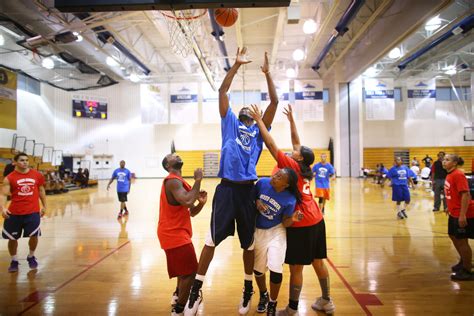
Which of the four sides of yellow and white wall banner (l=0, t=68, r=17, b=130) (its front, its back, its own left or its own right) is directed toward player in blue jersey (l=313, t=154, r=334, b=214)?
front

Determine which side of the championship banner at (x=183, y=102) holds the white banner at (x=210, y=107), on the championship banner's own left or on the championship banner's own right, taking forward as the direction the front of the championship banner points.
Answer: on the championship banner's own left

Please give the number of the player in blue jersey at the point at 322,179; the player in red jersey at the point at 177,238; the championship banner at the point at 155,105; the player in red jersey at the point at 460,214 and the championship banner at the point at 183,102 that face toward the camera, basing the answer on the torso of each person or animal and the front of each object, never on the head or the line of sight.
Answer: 3

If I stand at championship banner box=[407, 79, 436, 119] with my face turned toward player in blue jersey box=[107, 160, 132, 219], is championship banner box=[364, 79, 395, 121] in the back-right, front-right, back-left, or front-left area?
front-right

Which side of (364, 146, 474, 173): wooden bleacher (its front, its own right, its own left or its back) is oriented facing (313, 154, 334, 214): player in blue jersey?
front

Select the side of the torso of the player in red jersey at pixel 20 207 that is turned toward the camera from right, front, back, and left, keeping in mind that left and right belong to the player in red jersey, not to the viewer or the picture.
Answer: front

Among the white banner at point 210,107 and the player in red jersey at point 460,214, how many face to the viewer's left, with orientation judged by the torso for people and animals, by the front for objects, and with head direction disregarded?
1

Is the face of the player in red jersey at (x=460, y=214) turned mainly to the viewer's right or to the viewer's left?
to the viewer's left

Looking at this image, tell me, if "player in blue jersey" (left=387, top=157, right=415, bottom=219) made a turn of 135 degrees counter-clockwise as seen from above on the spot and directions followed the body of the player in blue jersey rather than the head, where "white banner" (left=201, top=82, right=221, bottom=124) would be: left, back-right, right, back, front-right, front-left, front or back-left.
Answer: left

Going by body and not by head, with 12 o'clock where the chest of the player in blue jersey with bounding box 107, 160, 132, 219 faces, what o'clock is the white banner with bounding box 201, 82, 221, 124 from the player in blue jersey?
The white banner is roughly at 7 o'clock from the player in blue jersey.

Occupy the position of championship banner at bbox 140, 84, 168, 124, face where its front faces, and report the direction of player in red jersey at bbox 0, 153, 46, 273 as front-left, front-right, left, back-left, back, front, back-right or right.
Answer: front

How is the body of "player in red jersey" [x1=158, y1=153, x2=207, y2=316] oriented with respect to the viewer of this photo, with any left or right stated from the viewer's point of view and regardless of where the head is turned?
facing to the right of the viewer

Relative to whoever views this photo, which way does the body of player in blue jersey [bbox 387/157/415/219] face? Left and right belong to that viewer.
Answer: facing the viewer

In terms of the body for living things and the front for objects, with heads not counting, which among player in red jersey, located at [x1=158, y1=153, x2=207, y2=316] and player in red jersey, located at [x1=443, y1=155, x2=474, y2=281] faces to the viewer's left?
player in red jersey, located at [x1=443, y1=155, x2=474, y2=281]

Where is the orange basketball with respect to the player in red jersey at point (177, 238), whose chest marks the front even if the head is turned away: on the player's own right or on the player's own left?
on the player's own left

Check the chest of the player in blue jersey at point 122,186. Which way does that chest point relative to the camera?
toward the camera

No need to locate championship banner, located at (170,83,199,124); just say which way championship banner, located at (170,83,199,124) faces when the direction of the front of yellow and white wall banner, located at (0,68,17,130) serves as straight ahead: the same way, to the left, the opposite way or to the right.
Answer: to the right

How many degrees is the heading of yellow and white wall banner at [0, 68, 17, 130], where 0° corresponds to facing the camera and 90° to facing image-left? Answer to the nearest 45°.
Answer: approximately 315°

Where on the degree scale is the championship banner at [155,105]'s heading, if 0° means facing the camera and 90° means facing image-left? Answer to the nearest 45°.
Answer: approximately 0°

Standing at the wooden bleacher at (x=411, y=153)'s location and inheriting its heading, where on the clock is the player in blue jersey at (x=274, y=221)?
The player in blue jersey is roughly at 12 o'clock from the wooden bleacher.
